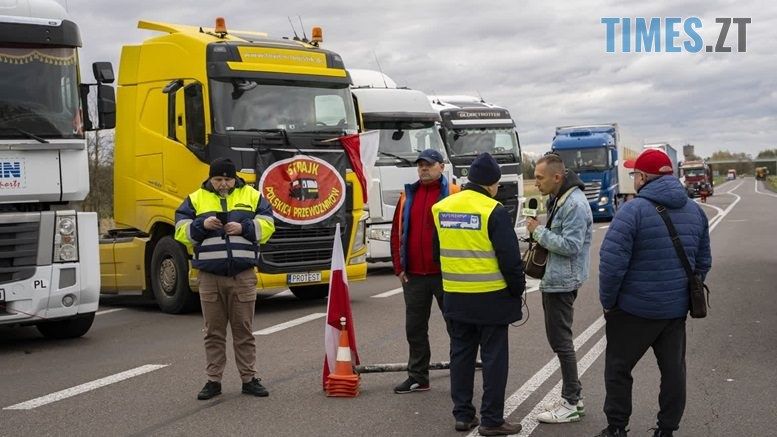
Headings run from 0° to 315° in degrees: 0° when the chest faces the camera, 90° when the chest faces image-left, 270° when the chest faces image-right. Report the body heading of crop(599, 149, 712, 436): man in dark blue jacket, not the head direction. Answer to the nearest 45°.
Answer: approximately 135°

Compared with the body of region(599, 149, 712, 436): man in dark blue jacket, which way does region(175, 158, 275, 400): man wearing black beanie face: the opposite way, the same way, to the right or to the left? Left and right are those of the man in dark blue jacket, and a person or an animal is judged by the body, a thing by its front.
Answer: the opposite way

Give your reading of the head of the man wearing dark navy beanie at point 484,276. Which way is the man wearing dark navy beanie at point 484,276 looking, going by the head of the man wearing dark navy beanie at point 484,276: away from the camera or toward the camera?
away from the camera

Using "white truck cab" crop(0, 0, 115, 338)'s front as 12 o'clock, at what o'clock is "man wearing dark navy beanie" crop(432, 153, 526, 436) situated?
The man wearing dark navy beanie is roughly at 11 o'clock from the white truck cab.

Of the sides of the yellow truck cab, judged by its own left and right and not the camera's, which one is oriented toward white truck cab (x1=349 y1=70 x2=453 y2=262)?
left
